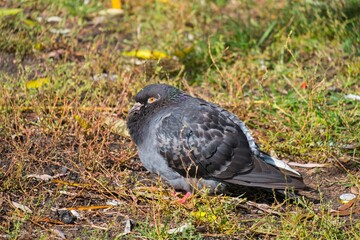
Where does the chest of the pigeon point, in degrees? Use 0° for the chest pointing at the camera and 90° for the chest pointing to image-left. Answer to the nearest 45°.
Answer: approximately 90°

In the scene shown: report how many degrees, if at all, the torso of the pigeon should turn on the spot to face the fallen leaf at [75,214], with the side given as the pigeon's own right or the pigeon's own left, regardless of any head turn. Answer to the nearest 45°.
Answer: approximately 45° to the pigeon's own left

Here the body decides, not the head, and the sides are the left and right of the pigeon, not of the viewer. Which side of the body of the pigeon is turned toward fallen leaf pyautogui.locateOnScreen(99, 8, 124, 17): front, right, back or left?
right

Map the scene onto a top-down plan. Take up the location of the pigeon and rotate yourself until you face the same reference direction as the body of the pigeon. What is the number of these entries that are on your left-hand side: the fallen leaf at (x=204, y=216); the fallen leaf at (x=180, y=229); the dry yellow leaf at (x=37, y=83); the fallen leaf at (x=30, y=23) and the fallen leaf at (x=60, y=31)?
2

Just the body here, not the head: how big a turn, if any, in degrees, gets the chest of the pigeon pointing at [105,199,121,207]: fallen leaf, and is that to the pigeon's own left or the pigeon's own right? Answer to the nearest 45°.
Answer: approximately 45° to the pigeon's own left

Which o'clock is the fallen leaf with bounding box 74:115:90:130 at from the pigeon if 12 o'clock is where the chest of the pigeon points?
The fallen leaf is roughly at 1 o'clock from the pigeon.

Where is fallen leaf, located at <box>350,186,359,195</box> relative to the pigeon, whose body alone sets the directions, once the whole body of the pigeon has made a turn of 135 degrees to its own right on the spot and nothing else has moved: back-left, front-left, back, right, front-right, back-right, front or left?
front-right

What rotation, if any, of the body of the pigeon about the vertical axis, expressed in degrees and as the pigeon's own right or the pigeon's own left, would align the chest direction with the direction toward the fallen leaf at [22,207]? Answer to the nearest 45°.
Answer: approximately 45° to the pigeon's own left

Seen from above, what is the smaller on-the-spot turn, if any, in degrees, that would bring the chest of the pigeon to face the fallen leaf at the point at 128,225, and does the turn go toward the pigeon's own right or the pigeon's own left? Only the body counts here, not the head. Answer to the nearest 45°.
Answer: approximately 45° to the pigeon's own left

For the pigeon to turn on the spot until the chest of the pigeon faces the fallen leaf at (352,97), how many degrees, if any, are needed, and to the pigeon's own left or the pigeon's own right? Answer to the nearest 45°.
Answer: approximately 135° to the pigeon's own right
